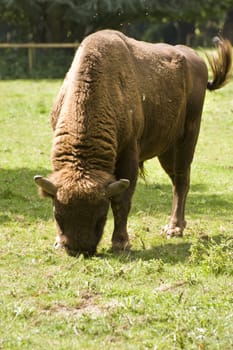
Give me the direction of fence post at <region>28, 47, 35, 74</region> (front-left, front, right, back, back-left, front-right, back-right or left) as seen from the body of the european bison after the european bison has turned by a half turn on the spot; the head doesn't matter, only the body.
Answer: front-left

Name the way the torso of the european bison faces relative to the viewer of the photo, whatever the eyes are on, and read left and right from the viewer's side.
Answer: facing the viewer and to the left of the viewer

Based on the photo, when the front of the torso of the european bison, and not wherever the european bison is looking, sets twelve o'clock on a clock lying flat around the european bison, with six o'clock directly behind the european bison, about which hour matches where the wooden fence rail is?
The wooden fence rail is roughly at 4 o'clock from the european bison.
